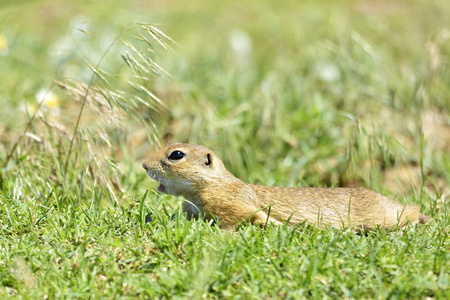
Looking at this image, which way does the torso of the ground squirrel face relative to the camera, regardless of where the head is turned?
to the viewer's left
